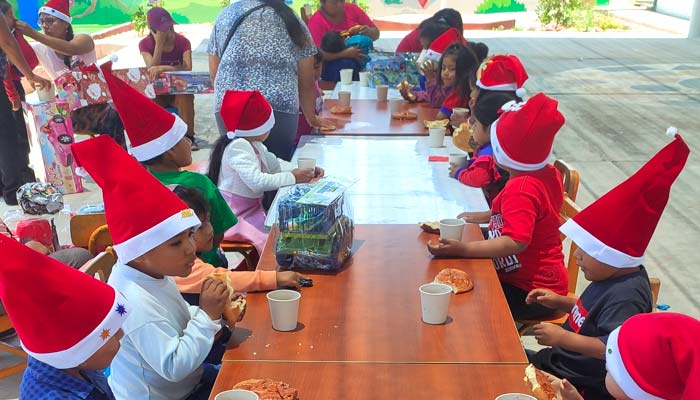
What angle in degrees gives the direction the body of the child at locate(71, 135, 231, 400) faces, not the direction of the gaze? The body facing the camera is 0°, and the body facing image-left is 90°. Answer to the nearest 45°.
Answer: approximately 270°

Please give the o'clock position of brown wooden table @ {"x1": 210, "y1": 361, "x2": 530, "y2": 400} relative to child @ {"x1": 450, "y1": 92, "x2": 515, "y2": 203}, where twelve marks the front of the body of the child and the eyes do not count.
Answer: The brown wooden table is roughly at 9 o'clock from the child.

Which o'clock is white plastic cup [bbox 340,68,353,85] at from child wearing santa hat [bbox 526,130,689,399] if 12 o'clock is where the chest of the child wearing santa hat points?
The white plastic cup is roughly at 2 o'clock from the child wearing santa hat.

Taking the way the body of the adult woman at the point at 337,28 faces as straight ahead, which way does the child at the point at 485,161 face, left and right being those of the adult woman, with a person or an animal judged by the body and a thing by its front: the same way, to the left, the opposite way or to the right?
to the right

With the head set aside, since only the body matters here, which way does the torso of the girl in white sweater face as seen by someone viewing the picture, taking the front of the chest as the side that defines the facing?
to the viewer's right

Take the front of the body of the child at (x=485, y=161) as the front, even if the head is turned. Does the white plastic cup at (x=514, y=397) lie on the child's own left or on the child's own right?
on the child's own left

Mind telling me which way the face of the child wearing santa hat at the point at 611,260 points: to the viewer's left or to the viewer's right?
to the viewer's left

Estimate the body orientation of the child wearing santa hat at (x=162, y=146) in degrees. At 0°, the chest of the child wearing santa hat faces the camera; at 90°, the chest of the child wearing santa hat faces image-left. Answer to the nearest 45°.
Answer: approximately 270°
